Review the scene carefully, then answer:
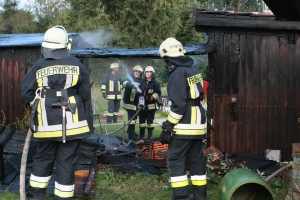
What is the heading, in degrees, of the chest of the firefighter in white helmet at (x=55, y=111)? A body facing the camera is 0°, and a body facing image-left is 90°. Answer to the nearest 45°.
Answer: approximately 180°

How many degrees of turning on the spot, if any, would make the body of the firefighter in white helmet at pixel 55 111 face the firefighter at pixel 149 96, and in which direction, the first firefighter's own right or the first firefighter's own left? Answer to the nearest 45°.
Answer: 0° — they already face them

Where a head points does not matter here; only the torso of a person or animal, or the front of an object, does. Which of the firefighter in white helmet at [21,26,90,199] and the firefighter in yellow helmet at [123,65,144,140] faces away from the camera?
the firefighter in white helmet

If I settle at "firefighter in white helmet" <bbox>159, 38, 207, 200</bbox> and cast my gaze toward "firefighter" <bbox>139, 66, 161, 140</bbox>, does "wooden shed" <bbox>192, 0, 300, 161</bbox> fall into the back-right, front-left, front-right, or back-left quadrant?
front-right

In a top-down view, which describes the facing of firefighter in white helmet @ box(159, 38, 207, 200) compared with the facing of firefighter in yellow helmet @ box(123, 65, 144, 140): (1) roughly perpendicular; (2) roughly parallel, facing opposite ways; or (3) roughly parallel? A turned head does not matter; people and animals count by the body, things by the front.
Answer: roughly parallel, facing opposite ways

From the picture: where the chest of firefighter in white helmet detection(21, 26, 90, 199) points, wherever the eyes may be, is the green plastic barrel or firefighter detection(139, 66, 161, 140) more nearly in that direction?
the firefighter

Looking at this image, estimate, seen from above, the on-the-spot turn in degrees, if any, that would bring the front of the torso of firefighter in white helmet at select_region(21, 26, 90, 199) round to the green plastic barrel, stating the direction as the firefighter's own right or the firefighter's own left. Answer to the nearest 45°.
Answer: approximately 90° to the firefighter's own right

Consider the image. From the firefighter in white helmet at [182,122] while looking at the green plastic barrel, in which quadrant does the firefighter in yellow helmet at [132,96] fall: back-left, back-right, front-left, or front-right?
back-left

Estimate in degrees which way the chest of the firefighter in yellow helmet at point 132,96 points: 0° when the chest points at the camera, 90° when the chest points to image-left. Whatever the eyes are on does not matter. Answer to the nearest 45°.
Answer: approximately 315°

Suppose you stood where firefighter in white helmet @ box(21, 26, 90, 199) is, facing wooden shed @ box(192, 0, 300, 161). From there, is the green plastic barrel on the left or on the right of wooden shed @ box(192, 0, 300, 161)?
right
